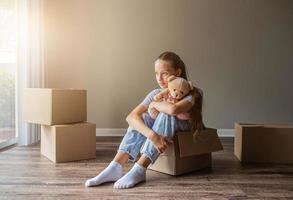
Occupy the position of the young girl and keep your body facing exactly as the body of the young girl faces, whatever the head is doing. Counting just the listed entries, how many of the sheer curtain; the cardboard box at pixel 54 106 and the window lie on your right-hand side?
3

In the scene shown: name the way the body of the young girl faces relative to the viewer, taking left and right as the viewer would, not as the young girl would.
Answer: facing the viewer and to the left of the viewer

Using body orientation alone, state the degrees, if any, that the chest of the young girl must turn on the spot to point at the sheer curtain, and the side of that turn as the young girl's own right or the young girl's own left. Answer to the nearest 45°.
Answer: approximately 90° to the young girl's own right

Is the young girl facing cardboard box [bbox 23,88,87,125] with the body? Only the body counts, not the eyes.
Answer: no

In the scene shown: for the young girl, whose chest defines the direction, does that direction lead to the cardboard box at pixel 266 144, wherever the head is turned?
no

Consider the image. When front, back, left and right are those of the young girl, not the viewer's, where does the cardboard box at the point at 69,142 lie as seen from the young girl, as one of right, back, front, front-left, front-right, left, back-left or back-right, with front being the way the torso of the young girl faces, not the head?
right

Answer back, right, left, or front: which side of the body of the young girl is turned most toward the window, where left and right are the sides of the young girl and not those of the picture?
right
